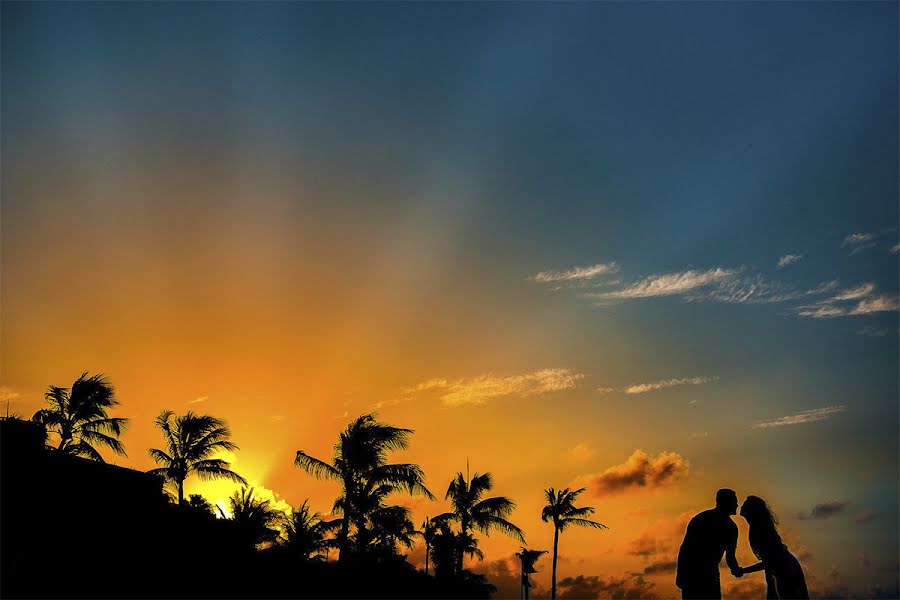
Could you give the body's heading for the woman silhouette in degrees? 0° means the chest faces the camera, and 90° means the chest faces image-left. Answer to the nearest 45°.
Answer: approximately 90°

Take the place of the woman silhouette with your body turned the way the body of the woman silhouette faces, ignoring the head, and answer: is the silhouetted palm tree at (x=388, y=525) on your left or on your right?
on your right

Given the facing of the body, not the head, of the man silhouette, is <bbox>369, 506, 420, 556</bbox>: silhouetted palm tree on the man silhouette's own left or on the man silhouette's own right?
on the man silhouette's own left

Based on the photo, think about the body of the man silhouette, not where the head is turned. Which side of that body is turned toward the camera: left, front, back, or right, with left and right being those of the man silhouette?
right

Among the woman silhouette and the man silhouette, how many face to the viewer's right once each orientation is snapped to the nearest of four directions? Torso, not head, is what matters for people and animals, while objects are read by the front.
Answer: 1

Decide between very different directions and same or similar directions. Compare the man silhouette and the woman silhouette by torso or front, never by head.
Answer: very different directions

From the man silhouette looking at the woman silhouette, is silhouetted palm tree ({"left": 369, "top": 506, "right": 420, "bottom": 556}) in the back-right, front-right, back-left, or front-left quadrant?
back-left
